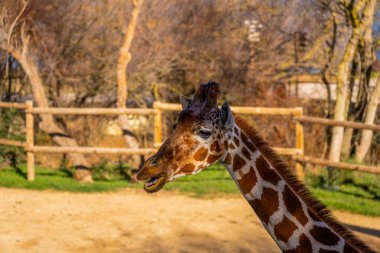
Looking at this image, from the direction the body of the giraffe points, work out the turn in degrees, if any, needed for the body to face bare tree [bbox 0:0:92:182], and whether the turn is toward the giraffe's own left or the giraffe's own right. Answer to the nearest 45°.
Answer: approximately 45° to the giraffe's own right

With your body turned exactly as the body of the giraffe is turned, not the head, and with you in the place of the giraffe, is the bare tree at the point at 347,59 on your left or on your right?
on your right

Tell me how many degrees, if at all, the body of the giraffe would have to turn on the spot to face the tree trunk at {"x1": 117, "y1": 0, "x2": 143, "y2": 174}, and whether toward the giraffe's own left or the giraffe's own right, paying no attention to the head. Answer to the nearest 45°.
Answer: approximately 90° to the giraffe's own right

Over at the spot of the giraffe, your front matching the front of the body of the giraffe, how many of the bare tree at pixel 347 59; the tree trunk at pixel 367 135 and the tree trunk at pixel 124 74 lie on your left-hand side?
0

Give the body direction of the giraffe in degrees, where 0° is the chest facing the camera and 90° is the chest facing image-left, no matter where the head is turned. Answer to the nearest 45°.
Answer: approximately 90°

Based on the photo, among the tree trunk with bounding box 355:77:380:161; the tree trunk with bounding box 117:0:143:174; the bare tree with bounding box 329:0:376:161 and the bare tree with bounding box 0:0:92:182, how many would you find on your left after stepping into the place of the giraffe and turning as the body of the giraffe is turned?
0

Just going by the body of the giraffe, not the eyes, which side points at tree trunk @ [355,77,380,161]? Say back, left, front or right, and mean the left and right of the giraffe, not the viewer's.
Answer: right
